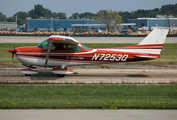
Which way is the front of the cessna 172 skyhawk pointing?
to the viewer's left
